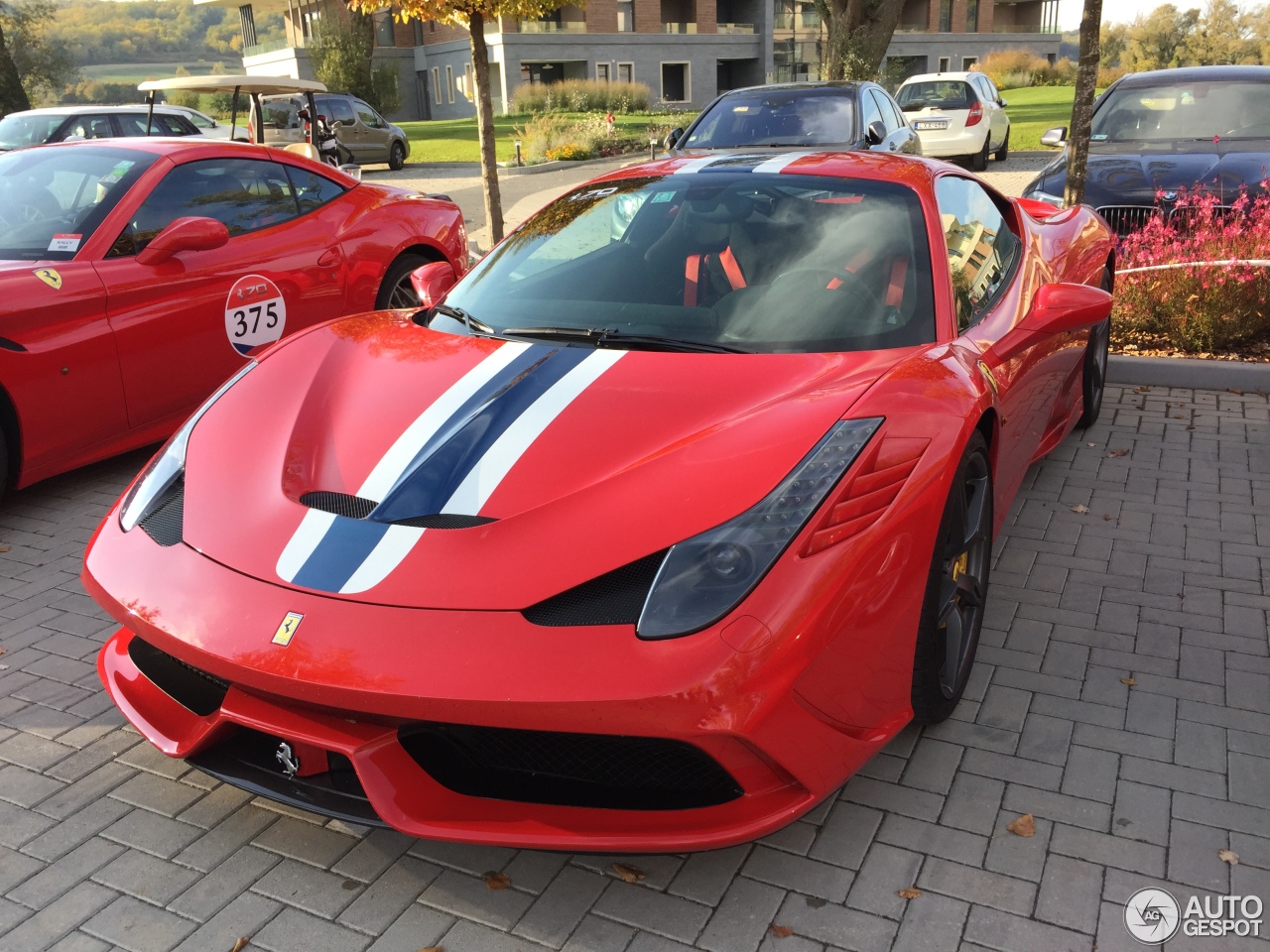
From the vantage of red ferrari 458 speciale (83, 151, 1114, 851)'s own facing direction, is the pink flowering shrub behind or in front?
behind

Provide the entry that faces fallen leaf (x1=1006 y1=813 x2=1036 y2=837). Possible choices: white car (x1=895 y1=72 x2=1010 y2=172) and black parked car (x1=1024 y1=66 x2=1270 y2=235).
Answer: the black parked car

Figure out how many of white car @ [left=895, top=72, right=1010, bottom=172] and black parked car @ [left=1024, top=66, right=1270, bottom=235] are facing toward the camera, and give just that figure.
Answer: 1

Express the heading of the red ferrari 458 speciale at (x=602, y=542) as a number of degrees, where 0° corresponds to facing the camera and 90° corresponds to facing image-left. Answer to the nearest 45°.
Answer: approximately 45°

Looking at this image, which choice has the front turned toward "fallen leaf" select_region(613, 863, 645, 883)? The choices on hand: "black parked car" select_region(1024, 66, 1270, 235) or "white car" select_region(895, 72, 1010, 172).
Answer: the black parked car

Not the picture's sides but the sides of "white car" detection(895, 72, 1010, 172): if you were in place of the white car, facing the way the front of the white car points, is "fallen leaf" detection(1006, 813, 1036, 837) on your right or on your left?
on your right

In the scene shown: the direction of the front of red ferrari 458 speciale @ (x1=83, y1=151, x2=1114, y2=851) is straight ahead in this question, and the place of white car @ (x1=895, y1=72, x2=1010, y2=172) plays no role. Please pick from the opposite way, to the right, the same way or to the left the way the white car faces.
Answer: the opposite way

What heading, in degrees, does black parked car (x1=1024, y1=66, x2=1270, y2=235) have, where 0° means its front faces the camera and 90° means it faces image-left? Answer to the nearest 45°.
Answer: approximately 0°

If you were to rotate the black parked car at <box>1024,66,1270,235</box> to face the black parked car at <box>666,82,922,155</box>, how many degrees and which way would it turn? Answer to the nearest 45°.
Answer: approximately 90° to its right

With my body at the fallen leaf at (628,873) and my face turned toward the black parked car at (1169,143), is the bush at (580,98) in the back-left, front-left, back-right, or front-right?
front-left

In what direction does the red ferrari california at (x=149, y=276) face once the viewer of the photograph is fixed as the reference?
facing the viewer and to the left of the viewer

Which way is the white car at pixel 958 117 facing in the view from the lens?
facing away from the viewer and to the right of the viewer

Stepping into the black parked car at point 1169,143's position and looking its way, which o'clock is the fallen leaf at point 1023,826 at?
The fallen leaf is roughly at 12 o'clock from the black parked car.
